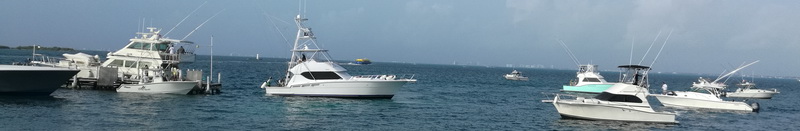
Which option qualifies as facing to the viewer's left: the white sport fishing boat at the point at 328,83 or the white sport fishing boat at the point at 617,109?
the white sport fishing boat at the point at 617,109

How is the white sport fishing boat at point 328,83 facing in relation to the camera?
to the viewer's right

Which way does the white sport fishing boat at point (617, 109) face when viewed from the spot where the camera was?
facing to the left of the viewer
